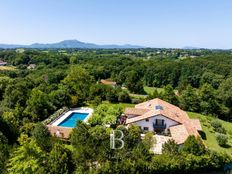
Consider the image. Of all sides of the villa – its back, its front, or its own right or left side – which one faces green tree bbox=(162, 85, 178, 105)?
back

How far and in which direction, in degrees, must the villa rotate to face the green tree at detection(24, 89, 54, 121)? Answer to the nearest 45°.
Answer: approximately 90° to its right

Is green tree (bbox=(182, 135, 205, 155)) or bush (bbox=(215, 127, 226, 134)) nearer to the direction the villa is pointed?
the green tree

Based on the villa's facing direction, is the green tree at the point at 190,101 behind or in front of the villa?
behind

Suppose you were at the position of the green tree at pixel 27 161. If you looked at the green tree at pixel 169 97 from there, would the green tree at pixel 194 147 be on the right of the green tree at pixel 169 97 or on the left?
right

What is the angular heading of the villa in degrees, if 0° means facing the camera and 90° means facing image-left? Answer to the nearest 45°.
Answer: approximately 0°

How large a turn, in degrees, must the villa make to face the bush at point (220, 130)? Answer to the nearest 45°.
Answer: approximately 135° to its left

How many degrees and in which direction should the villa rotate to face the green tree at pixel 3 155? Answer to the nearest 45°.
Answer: approximately 45° to its right

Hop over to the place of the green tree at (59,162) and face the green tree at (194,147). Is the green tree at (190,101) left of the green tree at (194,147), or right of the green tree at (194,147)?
left

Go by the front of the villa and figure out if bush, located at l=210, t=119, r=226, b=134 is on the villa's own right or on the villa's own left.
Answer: on the villa's own left
